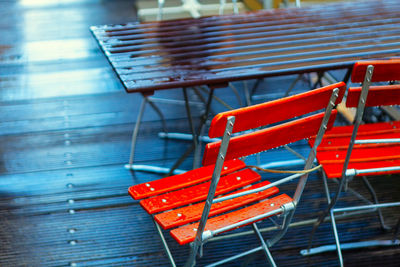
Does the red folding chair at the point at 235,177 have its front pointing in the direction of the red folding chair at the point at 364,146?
no
